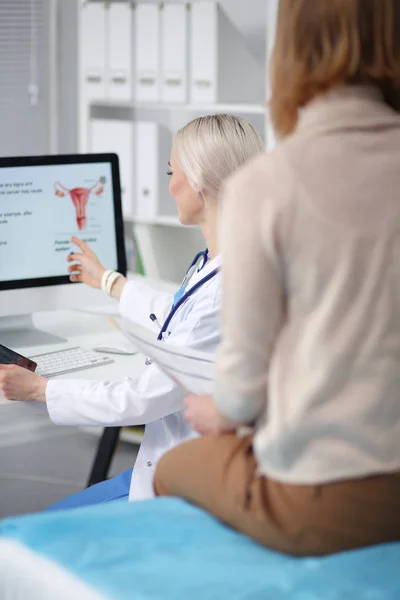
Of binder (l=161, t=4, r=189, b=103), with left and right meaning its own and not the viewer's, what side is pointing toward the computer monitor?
front

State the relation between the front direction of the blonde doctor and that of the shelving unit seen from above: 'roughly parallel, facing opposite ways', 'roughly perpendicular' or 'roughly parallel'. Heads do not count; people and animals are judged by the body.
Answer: roughly perpendicular

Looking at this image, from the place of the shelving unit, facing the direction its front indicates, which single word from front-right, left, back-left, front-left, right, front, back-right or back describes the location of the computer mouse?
front

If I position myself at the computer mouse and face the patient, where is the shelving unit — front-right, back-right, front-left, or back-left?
back-left

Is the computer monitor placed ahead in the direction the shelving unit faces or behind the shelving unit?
ahead

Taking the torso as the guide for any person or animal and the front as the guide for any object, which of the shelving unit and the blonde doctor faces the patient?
the shelving unit

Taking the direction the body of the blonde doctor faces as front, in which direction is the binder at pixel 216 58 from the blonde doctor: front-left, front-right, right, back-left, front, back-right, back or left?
right

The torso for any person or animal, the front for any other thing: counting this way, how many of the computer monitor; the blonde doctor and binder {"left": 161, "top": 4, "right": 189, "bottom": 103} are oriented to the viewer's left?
1

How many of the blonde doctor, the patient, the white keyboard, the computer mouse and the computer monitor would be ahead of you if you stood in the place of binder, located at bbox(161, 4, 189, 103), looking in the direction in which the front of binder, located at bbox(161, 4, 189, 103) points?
5

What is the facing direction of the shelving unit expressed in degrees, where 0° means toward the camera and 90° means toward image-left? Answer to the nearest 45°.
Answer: approximately 0°

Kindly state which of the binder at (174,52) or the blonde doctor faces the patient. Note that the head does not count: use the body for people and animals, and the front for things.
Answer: the binder

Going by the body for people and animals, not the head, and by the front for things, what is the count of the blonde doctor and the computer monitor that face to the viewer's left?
1

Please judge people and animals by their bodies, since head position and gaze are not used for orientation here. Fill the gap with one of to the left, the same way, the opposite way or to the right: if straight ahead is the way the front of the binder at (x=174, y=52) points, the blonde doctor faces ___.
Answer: to the right

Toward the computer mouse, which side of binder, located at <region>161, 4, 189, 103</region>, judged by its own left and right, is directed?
front

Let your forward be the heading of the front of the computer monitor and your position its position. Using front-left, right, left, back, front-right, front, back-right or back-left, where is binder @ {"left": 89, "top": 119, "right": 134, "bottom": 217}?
back-left

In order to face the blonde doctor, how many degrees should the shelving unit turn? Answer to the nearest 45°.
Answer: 0° — it already faces them

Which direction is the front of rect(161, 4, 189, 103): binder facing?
toward the camera

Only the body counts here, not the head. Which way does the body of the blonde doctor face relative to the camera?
to the viewer's left

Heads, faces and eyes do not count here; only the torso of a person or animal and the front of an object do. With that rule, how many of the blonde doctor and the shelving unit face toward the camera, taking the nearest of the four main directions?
1

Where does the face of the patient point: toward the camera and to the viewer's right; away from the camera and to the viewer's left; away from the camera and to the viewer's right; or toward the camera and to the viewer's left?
away from the camera and to the viewer's left
